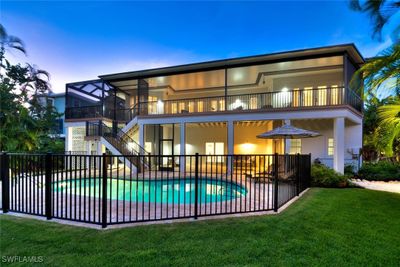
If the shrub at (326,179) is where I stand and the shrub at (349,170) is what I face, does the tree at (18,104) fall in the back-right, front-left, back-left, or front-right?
back-left

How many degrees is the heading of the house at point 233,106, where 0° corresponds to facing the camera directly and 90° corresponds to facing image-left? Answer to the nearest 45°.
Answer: approximately 45°

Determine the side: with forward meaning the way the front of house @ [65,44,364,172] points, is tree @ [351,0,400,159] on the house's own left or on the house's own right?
on the house's own left

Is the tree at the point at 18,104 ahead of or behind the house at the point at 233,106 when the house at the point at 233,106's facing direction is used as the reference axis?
ahead
